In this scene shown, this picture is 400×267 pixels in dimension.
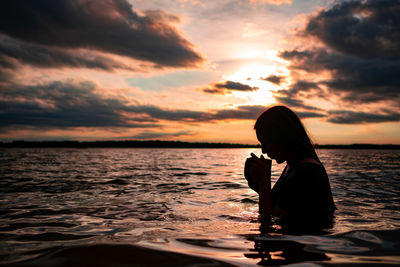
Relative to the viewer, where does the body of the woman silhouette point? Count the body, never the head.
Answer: to the viewer's left
